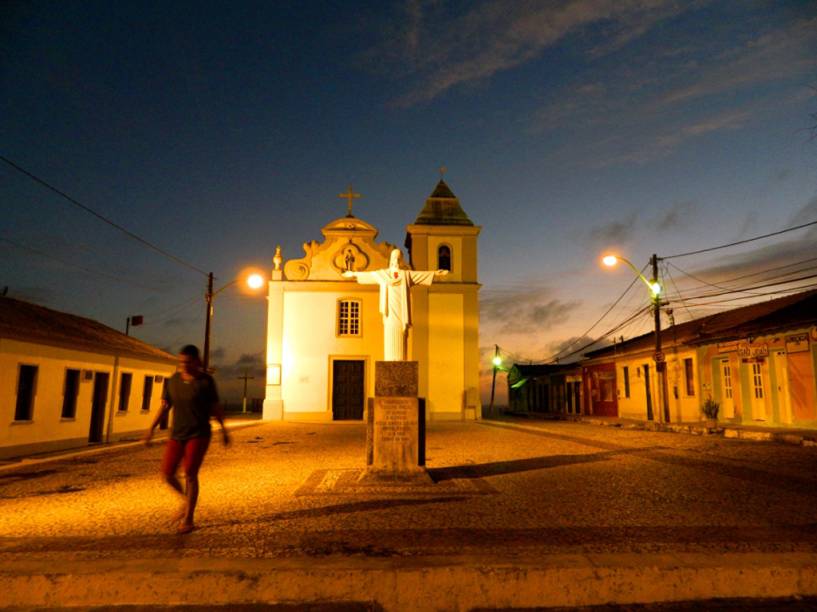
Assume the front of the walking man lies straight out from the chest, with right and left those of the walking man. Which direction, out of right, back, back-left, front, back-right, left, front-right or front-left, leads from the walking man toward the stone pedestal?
back-left

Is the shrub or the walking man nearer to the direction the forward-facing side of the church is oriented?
the walking man

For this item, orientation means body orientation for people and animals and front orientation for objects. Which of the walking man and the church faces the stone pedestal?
the church

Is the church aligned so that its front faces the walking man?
yes

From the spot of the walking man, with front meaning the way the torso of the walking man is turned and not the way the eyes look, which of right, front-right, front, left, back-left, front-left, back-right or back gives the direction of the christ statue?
back-left

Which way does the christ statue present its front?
toward the camera

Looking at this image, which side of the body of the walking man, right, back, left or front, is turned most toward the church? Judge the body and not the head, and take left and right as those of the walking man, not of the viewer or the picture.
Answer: back

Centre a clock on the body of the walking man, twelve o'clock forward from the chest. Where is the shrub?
The shrub is roughly at 8 o'clock from the walking man.

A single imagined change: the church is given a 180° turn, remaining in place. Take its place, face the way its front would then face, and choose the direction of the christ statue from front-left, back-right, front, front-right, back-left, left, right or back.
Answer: back

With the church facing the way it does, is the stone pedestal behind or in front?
in front

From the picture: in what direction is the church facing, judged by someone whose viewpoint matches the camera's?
facing the viewer

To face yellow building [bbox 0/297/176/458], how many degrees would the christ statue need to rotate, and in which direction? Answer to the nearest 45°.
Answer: approximately 135° to its right

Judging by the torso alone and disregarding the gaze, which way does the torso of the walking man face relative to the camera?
toward the camera
